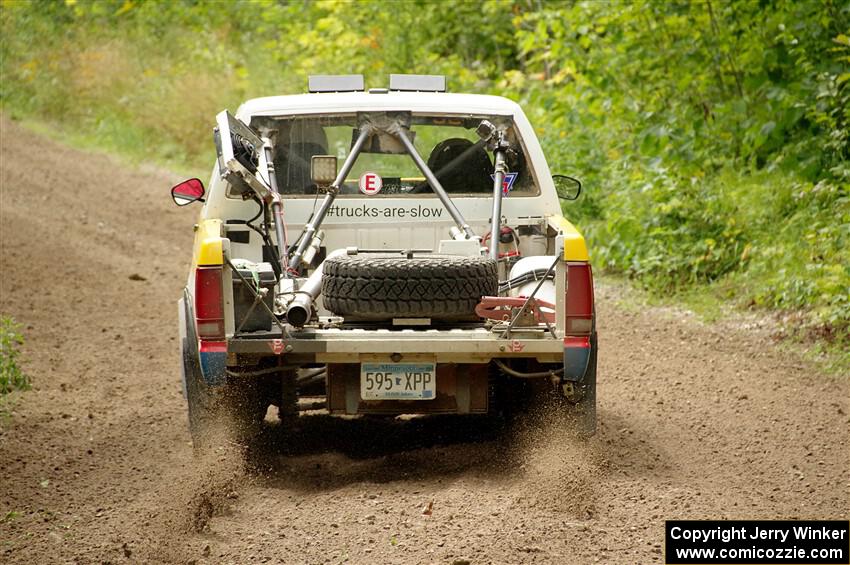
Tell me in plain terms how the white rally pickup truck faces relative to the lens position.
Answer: facing away from the viewer
